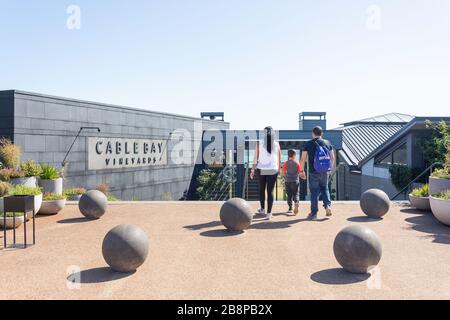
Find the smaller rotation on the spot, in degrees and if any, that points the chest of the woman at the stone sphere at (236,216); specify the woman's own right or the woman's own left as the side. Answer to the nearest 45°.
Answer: approximately 135° to the woman's own left

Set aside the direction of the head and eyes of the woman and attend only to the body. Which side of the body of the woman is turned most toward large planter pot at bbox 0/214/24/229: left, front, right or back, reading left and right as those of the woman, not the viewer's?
left

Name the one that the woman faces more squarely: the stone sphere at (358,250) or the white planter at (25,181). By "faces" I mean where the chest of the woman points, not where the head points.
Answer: the white planter

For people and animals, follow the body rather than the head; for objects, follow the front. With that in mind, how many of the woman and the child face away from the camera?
2

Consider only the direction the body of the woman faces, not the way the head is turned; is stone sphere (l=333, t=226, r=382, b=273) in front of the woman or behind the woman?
behind

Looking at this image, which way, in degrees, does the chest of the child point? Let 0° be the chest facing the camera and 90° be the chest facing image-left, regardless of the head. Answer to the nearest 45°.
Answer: approximately 180°

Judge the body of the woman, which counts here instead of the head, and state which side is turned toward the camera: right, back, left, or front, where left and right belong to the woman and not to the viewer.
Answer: back

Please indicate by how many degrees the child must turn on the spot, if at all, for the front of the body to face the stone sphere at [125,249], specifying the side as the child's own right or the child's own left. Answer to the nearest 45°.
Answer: approximately 135° to the child's own left

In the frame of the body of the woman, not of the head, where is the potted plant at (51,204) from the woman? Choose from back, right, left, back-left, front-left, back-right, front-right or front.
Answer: left

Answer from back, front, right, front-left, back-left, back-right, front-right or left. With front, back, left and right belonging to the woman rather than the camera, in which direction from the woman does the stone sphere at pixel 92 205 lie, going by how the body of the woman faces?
left

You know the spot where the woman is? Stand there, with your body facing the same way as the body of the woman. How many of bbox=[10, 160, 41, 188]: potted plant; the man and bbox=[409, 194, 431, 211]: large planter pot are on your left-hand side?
1

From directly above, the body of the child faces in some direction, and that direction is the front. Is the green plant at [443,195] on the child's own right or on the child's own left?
on the child's own right

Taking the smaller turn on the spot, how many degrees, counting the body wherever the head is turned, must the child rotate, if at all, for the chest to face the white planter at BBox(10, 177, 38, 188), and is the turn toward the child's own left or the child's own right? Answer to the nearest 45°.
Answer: approximately 90° to the child's own left
